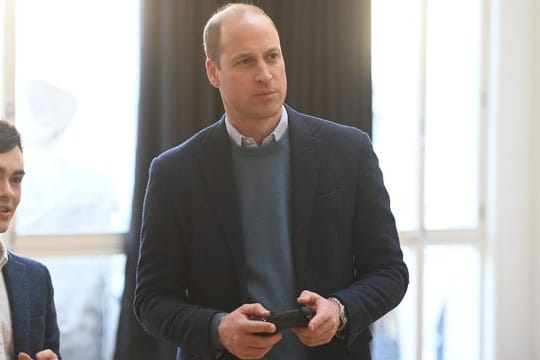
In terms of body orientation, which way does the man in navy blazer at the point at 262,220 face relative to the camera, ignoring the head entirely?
toward the camera

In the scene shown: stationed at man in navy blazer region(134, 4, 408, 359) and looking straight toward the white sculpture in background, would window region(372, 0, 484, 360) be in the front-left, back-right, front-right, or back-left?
front-right

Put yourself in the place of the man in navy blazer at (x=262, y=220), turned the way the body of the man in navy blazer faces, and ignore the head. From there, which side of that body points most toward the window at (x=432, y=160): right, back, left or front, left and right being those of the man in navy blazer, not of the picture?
back

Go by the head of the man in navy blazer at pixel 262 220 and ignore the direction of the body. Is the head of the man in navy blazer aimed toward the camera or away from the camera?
toward the camera

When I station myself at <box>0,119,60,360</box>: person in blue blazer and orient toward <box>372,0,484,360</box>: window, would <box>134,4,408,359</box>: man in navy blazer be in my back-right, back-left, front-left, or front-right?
front-right
